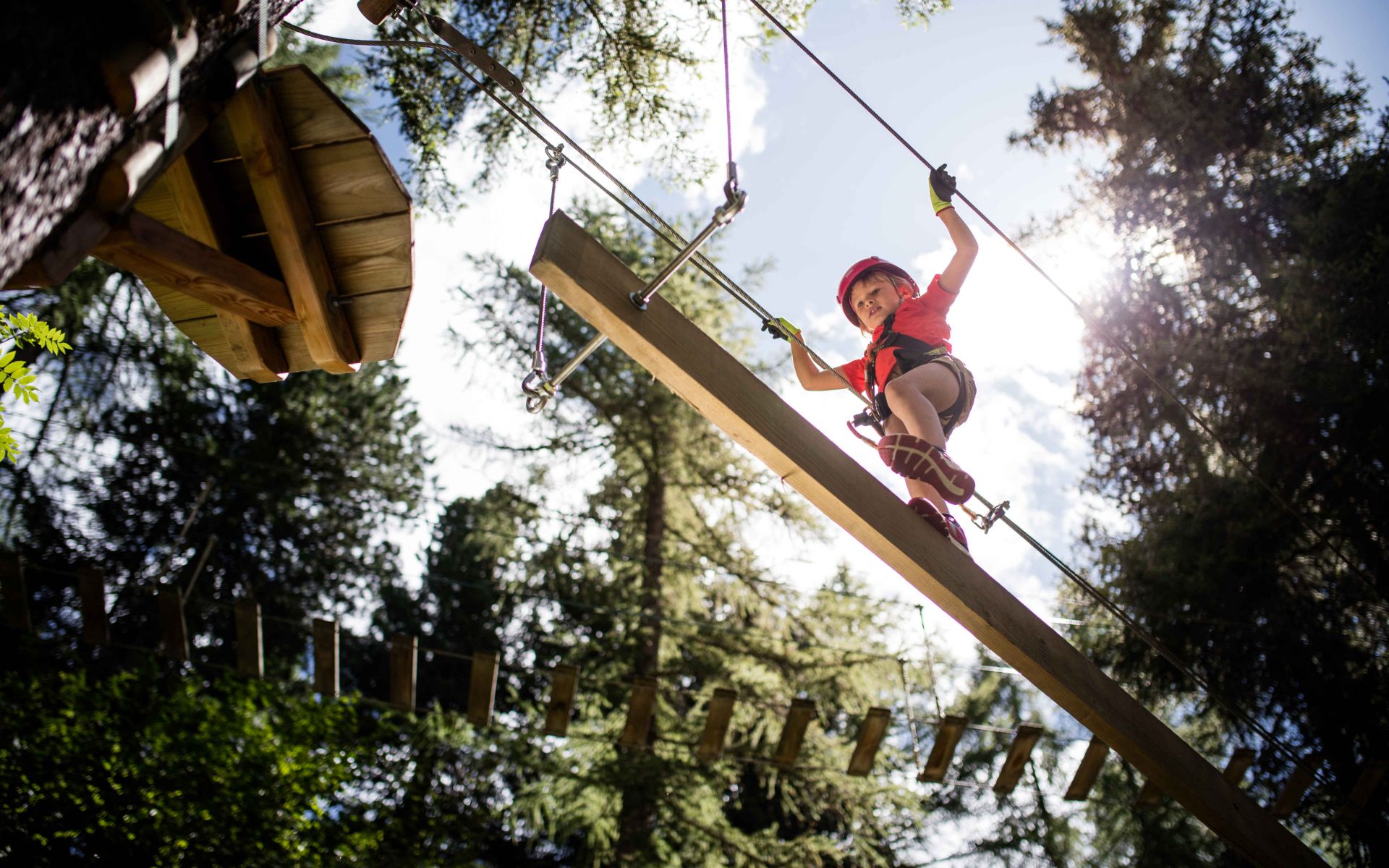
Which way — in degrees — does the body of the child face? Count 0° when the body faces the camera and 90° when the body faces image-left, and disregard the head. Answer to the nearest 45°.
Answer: approximately 45°

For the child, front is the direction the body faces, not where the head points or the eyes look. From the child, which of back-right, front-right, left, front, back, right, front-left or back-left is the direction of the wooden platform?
front

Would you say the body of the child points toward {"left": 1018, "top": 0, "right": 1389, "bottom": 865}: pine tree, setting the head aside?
no

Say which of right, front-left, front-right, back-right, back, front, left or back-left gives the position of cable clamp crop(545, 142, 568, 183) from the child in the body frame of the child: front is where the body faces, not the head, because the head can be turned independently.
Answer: front

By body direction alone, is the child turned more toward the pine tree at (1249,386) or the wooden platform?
the wooden platform

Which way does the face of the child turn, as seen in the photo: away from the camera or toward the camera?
toward the camera
